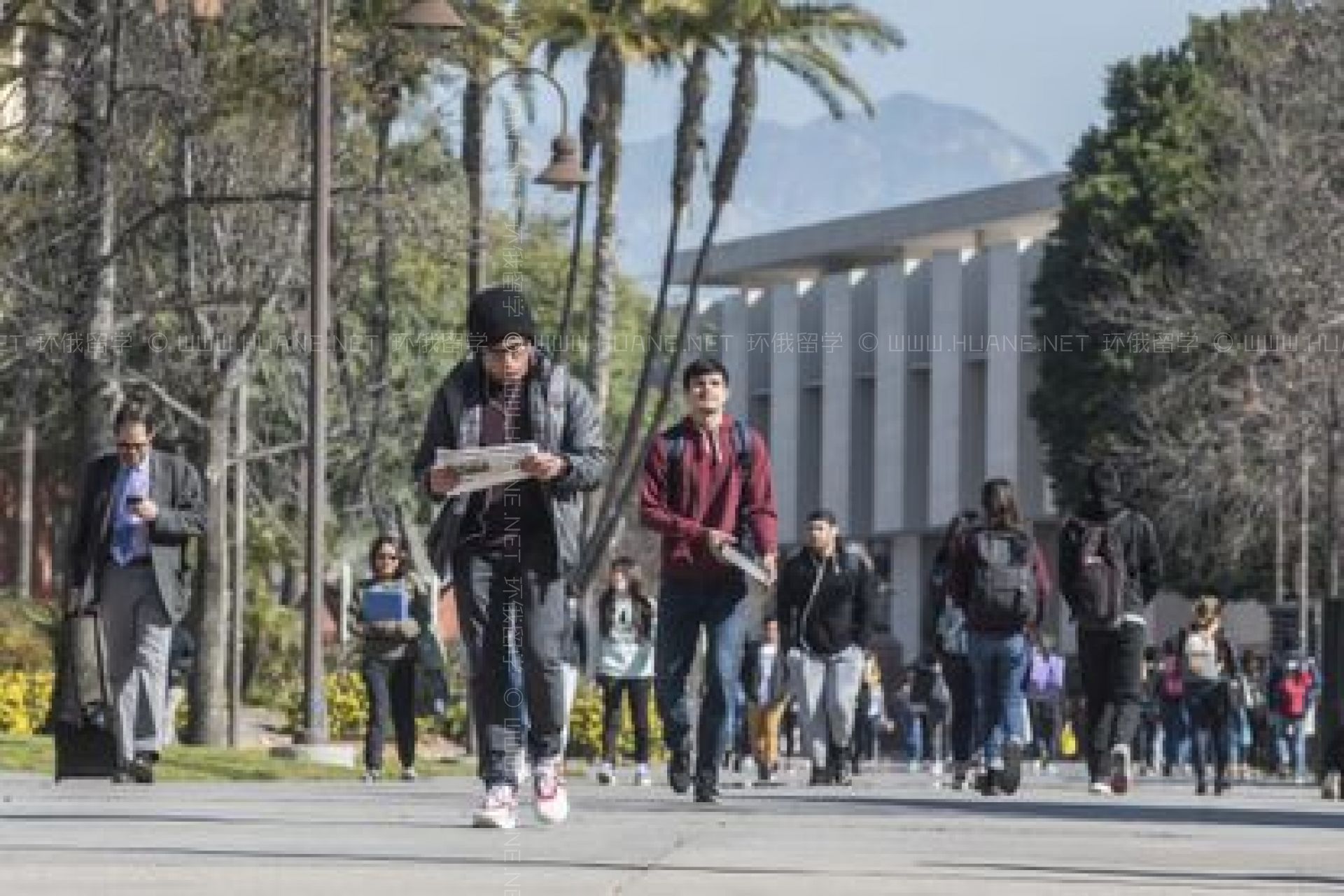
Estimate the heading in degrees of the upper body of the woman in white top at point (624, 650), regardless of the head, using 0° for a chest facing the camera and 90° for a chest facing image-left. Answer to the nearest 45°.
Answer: approximately 0°

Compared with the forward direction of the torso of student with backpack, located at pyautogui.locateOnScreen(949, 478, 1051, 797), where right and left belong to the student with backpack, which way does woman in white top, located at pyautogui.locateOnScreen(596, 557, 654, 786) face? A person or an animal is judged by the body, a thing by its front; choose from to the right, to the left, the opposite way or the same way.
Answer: the opposite way

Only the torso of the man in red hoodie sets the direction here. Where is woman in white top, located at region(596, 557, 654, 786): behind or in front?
behind

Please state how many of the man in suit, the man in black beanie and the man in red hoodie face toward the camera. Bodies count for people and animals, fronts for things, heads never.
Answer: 3

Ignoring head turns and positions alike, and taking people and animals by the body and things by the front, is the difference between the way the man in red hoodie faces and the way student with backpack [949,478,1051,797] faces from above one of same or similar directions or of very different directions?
very different directions

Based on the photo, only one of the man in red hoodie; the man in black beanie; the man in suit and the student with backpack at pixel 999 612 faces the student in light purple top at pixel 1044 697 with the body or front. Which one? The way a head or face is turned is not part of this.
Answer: the student with backpack at pixel 999 612

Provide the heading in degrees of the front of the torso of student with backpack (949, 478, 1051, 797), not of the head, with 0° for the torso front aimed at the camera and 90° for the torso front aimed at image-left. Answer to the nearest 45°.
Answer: approximately 180°

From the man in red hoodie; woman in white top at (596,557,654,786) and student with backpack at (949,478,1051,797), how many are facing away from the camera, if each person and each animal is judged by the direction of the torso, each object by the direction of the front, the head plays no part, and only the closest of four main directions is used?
1
